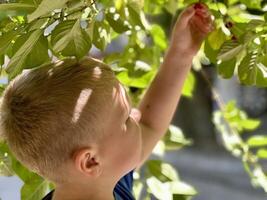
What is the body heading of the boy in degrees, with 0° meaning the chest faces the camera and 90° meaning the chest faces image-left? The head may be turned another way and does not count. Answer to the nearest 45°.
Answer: approximately 225°

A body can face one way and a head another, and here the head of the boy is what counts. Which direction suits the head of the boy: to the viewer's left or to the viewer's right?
to the viewer's right
